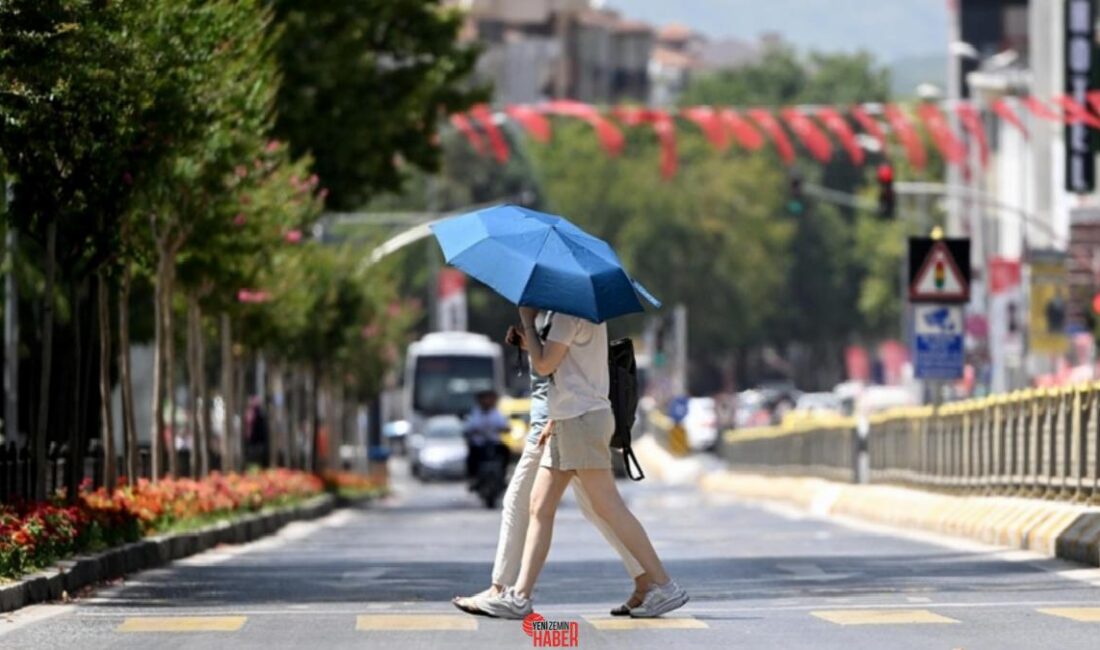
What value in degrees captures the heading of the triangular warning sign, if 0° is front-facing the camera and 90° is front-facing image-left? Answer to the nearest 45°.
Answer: approximately 0°

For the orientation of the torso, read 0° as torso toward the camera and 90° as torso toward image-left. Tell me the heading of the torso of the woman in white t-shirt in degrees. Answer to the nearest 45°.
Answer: approximately 90°

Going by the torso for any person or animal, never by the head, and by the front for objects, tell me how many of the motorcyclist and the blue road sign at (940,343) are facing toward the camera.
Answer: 2

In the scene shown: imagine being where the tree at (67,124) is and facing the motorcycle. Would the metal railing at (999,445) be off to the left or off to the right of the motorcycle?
right

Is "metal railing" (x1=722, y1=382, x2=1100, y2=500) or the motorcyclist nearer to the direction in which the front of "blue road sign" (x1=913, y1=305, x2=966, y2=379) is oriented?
the metal railing
